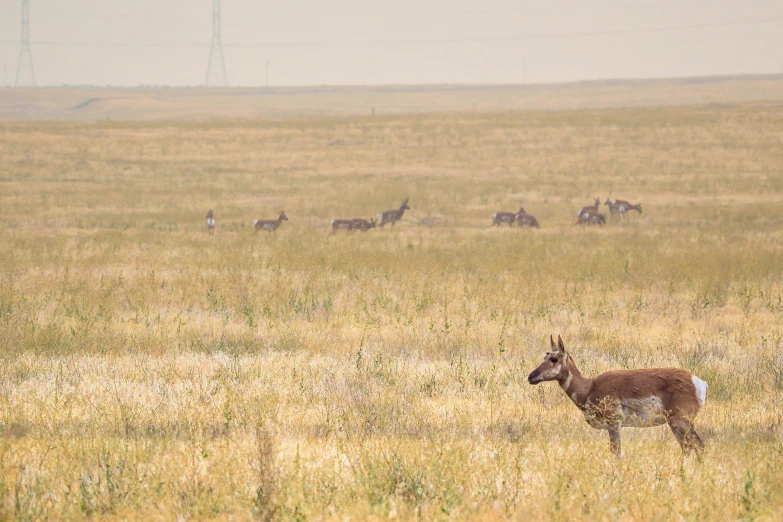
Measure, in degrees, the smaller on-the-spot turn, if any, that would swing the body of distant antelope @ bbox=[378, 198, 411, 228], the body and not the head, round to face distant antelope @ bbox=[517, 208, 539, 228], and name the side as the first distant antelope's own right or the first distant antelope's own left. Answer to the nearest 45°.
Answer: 0° — it already faces it

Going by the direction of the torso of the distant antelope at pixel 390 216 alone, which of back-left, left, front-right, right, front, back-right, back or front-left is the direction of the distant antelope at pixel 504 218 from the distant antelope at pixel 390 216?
front

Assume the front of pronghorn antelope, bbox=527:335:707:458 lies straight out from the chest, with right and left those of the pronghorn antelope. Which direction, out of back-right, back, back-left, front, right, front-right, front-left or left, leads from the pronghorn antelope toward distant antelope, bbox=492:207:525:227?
right

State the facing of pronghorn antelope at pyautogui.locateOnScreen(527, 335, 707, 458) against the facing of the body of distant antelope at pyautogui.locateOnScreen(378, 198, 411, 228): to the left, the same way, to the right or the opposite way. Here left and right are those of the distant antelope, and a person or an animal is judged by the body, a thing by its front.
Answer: the opposite way

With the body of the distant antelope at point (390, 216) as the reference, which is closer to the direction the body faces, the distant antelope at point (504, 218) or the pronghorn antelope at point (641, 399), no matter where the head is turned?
the distant antelope

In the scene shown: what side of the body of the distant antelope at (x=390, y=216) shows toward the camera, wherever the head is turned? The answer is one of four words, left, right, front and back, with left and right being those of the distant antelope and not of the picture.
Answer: right

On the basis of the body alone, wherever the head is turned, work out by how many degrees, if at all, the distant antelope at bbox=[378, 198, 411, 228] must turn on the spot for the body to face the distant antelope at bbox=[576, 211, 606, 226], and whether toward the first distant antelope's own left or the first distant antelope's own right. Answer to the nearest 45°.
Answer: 0° — it already faces it

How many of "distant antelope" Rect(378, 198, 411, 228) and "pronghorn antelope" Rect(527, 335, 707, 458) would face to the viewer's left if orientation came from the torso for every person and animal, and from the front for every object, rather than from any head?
1

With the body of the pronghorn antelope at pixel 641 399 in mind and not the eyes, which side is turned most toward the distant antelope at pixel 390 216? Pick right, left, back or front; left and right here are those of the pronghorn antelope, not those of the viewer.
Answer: right

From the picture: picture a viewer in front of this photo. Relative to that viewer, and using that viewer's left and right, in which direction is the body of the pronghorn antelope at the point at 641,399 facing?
facing to the left of the viewer

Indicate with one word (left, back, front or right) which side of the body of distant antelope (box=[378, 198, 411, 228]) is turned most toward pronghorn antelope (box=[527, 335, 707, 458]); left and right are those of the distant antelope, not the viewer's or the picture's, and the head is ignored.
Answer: right
